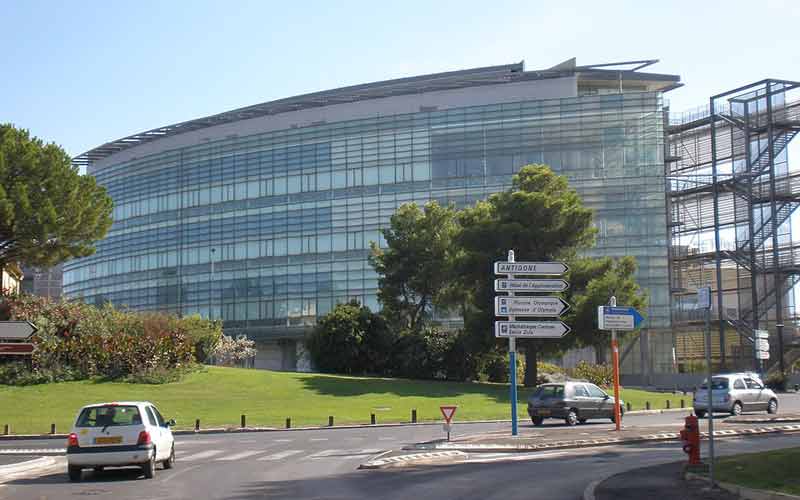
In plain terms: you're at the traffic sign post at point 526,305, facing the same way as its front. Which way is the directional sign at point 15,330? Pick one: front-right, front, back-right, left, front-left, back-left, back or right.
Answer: front-right

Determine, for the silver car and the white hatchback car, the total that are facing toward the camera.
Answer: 0

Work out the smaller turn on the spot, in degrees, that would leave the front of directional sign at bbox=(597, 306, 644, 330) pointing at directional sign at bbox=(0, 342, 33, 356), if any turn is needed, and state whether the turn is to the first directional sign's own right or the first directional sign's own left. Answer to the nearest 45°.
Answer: approximately 45° to the first directional sign's own right

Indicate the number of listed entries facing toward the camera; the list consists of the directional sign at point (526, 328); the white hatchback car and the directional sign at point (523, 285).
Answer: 2

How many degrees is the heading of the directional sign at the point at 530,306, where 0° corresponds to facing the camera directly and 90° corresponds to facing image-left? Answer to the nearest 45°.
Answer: approximately 0°

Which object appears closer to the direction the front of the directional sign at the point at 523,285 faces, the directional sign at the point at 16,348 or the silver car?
the directional sign

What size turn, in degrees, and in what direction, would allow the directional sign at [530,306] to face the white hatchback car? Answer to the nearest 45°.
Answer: approximately 45° to its right
